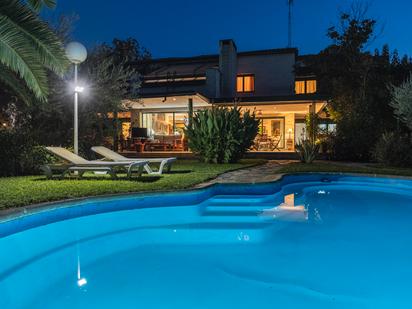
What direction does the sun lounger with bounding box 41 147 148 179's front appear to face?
to the viewer's right

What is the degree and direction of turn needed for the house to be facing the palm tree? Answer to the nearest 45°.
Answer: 0° — it already faces it

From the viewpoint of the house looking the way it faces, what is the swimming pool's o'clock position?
The swimming pool is roughly at 12 o'clock from the house.

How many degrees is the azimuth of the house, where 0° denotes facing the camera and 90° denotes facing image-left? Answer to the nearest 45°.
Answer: approximately 0°

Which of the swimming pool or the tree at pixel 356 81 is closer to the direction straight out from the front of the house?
the swimming pool

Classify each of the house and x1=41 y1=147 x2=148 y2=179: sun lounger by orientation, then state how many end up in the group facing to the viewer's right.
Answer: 1

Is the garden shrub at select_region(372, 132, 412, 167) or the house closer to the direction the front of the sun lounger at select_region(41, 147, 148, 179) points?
the garden shrub

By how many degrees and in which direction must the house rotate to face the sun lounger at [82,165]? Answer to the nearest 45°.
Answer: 0° — it already faces it

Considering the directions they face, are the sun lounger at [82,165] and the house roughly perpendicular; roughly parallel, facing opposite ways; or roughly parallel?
roughly perpendicular
